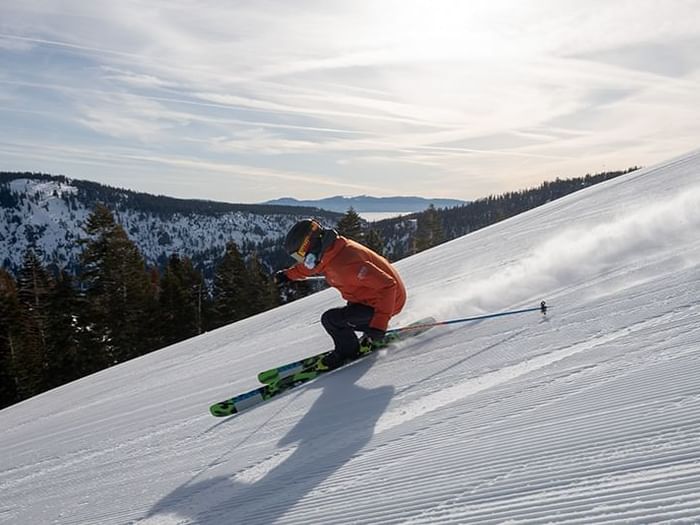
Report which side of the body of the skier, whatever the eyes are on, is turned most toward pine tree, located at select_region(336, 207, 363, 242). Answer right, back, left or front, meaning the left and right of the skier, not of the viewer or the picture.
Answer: right

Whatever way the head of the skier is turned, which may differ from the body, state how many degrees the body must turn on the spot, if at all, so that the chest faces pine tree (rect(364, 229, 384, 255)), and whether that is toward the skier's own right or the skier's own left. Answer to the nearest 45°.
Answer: approximately 90° to the skier's own right

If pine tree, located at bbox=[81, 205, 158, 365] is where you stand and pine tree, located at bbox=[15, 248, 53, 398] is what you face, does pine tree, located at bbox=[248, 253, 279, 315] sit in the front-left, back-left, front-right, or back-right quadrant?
back-right

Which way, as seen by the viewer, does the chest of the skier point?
to the viewer's left

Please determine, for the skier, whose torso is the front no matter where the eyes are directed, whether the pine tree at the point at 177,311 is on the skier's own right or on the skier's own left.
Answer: on the skier's own right

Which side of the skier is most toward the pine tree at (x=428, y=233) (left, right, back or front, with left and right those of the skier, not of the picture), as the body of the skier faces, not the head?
right

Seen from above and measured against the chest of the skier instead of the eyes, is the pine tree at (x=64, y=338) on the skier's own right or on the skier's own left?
on the skier's own right

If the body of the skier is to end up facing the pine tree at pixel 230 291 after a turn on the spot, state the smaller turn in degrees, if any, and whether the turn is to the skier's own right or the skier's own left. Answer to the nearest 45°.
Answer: approximately 90° to the skier's own right

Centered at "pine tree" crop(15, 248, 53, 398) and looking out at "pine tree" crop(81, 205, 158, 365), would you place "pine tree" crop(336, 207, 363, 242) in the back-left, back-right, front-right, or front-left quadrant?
front-left
